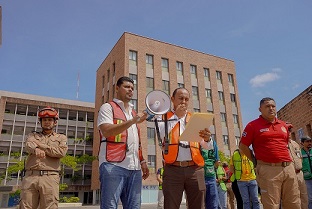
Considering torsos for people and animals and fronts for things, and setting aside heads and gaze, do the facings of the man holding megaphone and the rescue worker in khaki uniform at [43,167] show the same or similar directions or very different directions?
same or similar directions

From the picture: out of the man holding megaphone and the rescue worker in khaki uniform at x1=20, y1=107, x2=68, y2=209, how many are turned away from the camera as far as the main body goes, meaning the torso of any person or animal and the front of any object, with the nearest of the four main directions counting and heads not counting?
0

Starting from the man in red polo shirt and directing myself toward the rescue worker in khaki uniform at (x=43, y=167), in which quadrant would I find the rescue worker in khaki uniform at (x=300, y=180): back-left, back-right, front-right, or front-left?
back-right

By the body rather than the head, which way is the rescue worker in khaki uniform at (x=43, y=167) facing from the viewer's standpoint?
toward the camera

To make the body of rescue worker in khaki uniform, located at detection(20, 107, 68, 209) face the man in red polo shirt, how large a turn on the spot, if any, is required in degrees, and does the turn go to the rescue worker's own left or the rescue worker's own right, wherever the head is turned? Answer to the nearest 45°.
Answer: approximately 90° to the rescue worker's own left

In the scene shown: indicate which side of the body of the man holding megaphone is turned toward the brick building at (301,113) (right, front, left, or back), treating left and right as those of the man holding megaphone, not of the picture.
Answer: left

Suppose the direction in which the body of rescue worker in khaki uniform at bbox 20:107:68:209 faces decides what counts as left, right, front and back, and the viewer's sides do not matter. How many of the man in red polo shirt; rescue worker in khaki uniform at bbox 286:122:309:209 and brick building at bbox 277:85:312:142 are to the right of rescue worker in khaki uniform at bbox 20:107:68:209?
0

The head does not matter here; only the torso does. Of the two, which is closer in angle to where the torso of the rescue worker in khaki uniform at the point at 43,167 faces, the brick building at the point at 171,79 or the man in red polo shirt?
the man in red polo shirt

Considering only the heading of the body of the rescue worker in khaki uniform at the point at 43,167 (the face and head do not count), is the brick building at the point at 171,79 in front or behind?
behind

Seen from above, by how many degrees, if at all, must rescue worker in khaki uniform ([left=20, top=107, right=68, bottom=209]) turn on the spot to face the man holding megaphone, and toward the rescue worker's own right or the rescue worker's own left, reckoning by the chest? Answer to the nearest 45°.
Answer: approximately 45° to the rescue worker's own left

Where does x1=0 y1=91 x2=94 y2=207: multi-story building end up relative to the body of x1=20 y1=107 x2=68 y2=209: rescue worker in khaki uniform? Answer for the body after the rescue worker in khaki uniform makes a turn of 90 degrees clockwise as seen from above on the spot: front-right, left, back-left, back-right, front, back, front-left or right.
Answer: right

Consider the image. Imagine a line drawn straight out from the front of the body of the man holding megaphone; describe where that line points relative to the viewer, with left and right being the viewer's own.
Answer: facing the viewer and to the right of the viewer

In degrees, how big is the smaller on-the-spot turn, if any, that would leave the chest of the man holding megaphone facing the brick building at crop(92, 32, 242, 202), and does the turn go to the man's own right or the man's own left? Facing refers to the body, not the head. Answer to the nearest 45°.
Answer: approximately 135° to the man's own left

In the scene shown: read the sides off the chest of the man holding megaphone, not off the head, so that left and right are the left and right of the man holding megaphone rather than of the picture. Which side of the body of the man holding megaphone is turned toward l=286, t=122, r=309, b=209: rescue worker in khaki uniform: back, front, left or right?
left

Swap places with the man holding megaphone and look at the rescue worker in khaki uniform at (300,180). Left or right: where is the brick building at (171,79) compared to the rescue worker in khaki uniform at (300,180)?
left

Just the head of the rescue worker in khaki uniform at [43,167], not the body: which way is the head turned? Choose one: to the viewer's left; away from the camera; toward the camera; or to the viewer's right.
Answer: toward the camera

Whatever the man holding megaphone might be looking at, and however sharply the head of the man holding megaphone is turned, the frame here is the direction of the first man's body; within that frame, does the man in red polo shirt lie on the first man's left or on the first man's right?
on the first man's left
